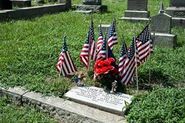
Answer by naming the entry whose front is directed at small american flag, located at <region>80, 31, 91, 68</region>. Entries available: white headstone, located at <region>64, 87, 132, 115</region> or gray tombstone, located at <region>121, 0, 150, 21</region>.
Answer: the gray tombstone

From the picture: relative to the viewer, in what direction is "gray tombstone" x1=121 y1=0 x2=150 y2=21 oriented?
toward the camera

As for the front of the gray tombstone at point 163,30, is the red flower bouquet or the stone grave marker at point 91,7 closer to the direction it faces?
the red flower bouquet

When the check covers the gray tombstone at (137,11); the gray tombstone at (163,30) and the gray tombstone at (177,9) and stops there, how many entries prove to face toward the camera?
3

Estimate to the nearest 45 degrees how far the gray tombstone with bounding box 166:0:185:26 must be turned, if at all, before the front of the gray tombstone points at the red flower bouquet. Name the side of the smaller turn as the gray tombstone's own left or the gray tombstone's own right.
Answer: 0° — it already faces it

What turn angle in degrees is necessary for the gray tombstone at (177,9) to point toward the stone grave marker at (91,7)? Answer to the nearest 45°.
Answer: approximately 135° to its right

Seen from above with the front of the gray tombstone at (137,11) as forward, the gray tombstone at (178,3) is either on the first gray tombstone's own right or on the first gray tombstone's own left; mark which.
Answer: on the first gray tombstone's own left

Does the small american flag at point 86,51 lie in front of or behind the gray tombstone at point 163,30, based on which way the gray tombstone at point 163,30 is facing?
in front

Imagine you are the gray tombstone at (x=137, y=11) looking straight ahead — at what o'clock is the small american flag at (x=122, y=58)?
The small american flag is roughly at 12 o'clock from the gray tombstone.

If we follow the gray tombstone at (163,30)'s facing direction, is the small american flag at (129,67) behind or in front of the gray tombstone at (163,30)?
in front

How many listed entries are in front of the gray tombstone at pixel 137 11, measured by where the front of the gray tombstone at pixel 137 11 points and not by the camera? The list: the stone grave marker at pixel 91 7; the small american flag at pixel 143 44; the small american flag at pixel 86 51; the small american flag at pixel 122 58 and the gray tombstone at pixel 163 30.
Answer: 4

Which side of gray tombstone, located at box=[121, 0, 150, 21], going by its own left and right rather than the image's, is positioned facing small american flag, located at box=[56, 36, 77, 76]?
front

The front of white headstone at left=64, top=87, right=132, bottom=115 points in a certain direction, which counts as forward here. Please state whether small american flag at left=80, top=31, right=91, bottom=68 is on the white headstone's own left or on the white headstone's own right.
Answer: on the white headstone's own right

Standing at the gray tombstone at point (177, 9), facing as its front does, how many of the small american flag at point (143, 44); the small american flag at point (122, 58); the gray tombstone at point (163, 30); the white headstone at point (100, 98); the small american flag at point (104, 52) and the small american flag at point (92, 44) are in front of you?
6

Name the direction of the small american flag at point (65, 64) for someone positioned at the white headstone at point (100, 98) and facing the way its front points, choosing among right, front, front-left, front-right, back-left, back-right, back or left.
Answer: right

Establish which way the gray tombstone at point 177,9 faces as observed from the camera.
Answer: facing the viewer

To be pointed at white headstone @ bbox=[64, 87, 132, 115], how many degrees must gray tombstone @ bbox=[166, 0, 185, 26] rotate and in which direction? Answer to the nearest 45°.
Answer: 0° — it already faces it

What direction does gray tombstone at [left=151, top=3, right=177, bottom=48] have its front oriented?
toward the camera
